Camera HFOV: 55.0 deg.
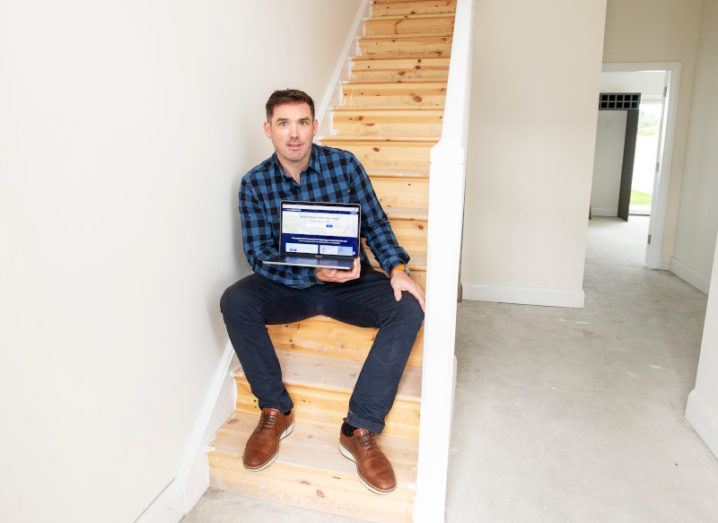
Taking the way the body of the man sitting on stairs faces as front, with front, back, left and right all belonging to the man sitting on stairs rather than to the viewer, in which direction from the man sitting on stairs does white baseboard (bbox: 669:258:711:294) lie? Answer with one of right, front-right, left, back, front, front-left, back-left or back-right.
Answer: back-left

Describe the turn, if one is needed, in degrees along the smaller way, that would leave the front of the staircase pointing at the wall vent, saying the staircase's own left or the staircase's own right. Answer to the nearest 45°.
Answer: approximately 135° to the staircase's own left

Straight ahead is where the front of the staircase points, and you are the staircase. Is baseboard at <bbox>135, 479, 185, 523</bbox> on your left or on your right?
on your right

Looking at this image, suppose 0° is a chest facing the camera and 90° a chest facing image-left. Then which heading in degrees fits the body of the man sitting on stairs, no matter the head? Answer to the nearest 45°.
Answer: approximately 0°

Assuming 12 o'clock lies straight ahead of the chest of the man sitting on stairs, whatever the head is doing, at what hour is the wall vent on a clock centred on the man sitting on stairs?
The wall vent is roughly at 7 o'clock from the man sitting on stairs.

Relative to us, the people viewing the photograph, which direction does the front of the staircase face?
facing the viewer
